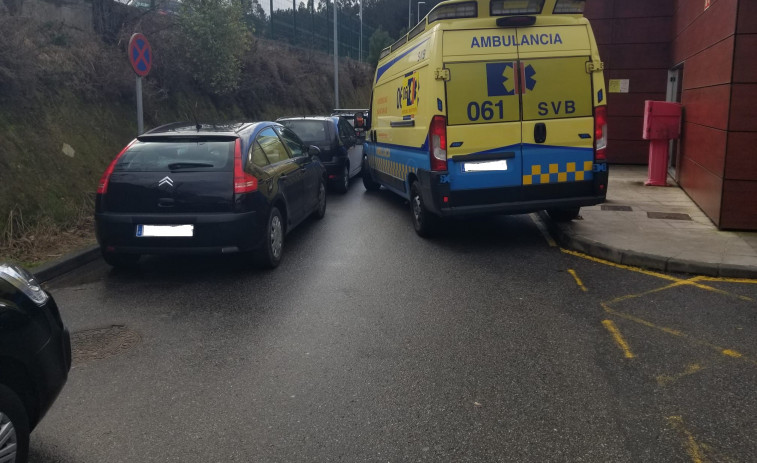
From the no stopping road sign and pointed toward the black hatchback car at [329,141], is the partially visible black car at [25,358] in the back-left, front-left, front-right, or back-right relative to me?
back-right

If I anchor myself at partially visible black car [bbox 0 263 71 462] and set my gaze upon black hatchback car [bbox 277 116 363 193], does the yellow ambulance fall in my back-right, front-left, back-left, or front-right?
front-right

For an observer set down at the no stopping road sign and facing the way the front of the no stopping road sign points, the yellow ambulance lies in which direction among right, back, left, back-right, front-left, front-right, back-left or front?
front

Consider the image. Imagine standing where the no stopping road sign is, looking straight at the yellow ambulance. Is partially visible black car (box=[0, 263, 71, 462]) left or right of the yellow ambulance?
right

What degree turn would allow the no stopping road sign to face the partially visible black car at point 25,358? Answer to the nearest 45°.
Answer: approximately 45° to its right

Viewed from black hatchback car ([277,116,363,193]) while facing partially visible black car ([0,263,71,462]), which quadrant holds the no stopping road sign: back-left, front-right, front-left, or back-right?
front-right

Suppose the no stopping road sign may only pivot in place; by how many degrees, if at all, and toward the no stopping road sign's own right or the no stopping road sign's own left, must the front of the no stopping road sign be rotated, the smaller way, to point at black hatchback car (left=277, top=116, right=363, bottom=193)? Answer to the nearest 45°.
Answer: approximately 90° to the no stopping road sign's own left

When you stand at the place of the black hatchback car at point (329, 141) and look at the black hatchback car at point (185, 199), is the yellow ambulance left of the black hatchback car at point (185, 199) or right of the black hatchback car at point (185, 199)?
left

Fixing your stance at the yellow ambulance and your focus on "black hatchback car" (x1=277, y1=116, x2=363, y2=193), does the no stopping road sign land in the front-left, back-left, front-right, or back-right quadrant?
front-left

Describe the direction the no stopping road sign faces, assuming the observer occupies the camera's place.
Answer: facing the viewer and to the right of the viewer
